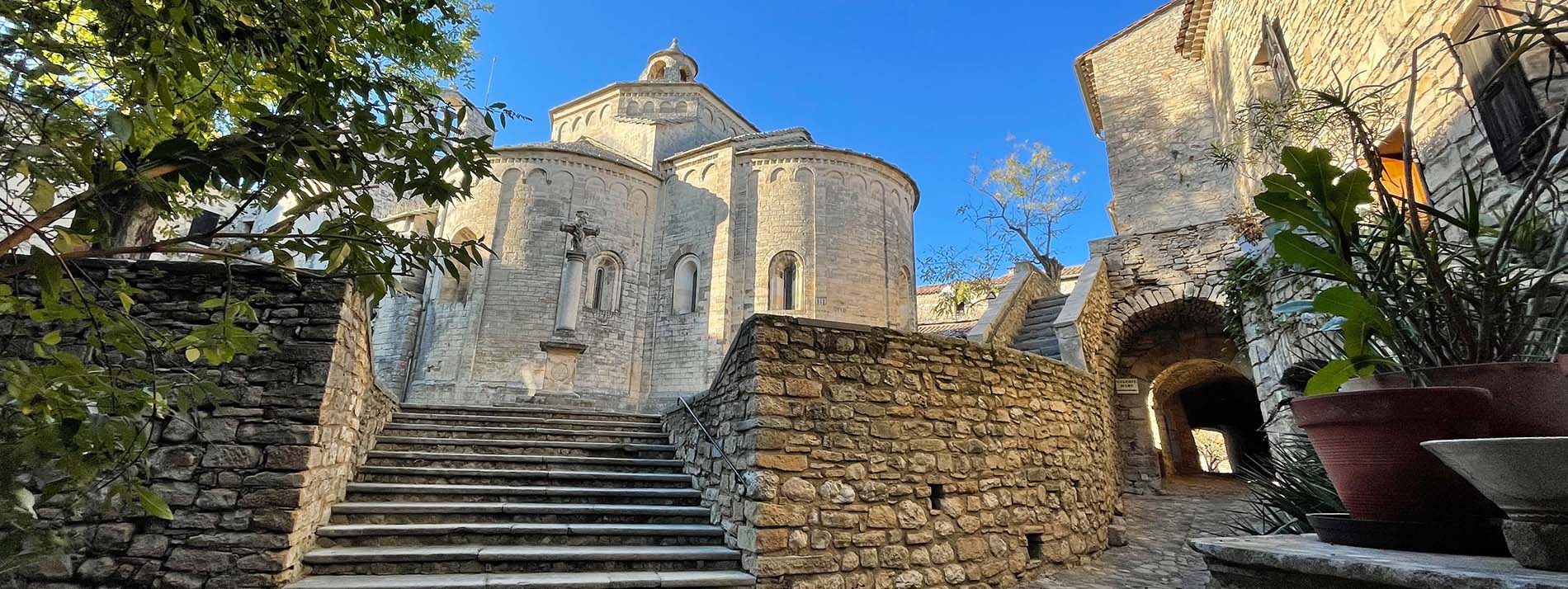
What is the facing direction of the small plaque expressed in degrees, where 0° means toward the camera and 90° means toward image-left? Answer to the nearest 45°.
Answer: approximately 0°

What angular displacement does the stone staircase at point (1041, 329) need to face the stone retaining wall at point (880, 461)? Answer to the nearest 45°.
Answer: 0° — it already faces it

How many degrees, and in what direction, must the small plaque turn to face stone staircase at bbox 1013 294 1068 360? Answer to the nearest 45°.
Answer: approximately 45° to its right

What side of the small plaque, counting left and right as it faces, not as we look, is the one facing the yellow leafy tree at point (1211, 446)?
back

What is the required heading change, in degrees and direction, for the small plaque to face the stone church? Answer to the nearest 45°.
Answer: approximately 90° to its right

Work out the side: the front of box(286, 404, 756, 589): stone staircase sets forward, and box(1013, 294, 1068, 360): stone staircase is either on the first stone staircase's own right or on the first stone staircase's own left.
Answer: on the first stone staircase's own left

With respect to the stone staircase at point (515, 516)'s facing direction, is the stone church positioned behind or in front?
behind

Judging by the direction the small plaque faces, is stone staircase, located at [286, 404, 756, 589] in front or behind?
in front

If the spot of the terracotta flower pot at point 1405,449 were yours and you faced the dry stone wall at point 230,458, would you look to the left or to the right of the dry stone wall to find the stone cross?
right

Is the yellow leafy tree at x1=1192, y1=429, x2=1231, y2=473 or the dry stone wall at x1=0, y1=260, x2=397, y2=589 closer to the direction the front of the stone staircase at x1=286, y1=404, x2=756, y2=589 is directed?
the dry stone wall

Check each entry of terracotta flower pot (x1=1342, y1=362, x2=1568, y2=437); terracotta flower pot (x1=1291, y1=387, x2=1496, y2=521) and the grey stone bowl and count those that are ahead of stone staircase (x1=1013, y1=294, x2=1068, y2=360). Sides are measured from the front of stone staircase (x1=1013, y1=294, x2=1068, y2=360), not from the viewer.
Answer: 3

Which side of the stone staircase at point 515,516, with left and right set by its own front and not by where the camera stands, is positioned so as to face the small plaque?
left
